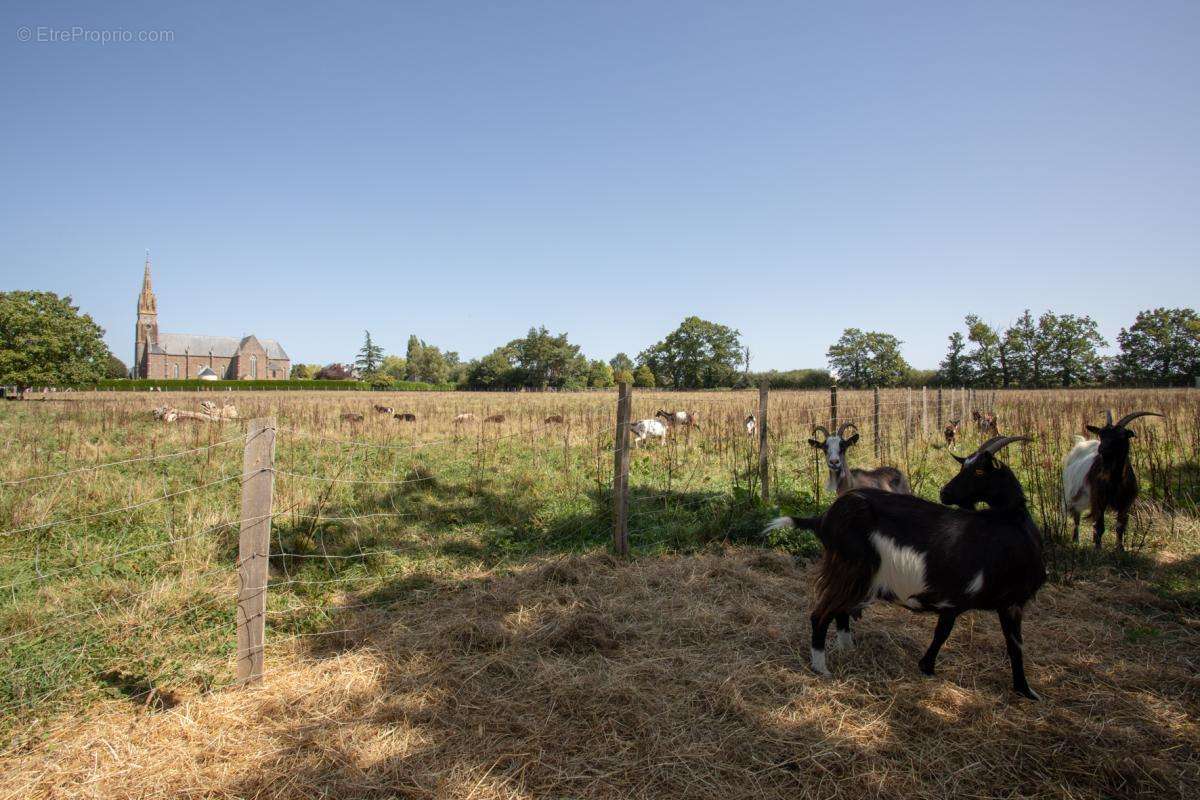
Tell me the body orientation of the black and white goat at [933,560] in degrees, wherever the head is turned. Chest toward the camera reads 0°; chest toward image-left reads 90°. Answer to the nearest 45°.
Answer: approximately 270°

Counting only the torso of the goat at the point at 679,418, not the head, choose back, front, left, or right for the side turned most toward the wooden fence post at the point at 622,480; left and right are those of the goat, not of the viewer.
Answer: left

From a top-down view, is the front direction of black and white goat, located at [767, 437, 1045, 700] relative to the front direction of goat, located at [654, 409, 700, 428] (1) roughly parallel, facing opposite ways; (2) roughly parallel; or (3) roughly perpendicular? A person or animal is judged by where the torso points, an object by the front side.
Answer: roughly parallel, facing opposite ways

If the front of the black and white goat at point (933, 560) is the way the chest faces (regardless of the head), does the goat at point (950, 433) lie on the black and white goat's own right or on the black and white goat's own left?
on the black and white goat's own left

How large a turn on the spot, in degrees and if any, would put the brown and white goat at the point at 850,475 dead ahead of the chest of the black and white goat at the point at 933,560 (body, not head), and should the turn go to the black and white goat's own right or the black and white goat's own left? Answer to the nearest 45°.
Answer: approximately 90° to the black and white goat's own left

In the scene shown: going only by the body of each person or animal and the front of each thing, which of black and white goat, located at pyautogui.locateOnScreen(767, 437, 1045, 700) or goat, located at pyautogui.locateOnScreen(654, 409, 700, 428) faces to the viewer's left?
the goat

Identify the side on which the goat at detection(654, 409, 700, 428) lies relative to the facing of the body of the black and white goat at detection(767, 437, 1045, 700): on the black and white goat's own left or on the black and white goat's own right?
on the black and white goat's own left

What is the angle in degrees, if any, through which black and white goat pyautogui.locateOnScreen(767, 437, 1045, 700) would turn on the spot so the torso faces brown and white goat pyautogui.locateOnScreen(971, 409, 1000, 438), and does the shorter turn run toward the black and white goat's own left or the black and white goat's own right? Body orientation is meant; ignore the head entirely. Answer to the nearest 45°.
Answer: approximately 90° to the black and white goat's own left

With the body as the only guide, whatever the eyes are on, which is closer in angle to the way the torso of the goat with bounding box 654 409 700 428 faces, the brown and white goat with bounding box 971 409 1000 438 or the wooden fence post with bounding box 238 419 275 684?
the wooden fence post

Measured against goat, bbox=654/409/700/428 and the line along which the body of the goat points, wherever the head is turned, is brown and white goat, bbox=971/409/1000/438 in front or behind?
behind

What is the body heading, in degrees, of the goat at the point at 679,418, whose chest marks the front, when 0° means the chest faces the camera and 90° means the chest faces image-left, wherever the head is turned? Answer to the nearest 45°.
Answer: approximately 90°

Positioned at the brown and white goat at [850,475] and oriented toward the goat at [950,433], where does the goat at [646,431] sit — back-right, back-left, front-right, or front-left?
front-left
